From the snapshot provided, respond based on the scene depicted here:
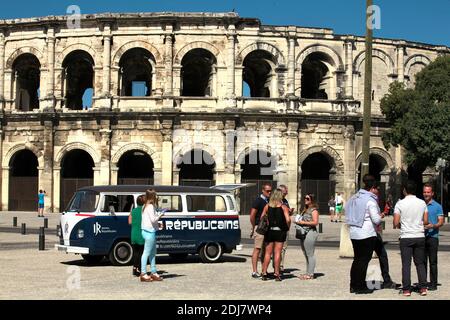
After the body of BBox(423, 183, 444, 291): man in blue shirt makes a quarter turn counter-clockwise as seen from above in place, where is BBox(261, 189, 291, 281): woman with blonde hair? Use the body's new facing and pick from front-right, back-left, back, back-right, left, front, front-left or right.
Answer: back-right

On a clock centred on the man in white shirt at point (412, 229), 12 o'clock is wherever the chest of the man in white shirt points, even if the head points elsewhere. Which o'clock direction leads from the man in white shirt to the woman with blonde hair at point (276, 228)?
The woman with blonde hair is roughly at 10 o'clock from the man in white shirt.

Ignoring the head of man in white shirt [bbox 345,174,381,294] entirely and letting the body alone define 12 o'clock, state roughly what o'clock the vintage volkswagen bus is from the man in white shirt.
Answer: The vintage volkswagen bus is roughly at 9 o'clock from the man in white shirt.

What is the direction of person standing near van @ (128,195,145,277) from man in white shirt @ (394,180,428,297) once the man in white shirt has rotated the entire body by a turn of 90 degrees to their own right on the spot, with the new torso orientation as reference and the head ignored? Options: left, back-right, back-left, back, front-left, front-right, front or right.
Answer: back

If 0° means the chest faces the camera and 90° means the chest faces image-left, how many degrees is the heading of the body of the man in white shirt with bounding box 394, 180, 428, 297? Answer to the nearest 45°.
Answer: approximately 180°

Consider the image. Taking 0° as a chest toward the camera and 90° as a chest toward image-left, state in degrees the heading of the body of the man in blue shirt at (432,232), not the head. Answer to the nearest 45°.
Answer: approximately 45°

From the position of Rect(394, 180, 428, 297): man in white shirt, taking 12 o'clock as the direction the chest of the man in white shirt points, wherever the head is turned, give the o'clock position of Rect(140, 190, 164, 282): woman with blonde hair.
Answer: The woman with blonde hair is roughly at 9 o'clock from the man in white shirt.

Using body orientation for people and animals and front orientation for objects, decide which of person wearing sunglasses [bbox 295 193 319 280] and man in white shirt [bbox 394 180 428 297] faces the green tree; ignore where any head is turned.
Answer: the man in white shirt
